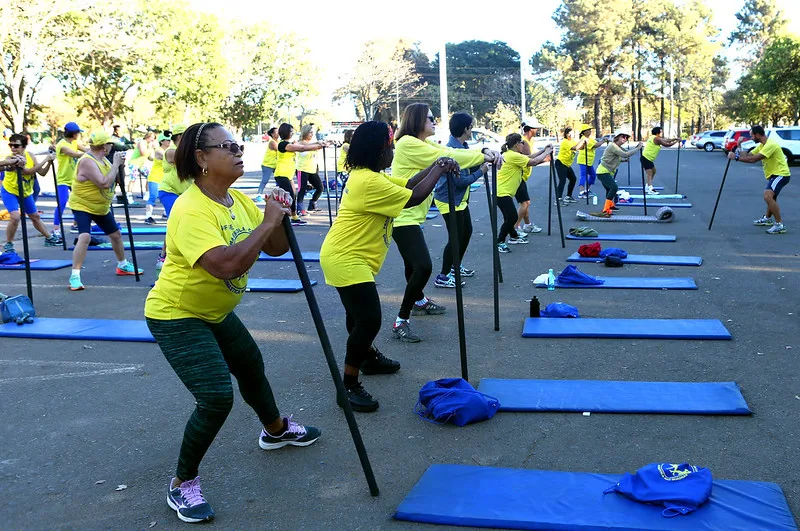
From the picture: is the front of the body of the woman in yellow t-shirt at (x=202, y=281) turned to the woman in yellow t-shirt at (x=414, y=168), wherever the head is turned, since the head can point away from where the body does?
no

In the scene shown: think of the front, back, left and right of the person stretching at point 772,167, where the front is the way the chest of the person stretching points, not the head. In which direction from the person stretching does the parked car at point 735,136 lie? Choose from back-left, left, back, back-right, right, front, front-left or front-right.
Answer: right

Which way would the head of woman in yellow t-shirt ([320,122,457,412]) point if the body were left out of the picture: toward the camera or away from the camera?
away from the camera

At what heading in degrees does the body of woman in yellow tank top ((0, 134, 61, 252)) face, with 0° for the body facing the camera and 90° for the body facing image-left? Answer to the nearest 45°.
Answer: approximately 315°

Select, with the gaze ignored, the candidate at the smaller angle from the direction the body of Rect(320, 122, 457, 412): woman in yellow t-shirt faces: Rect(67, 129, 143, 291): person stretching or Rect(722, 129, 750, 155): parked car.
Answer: the parked car

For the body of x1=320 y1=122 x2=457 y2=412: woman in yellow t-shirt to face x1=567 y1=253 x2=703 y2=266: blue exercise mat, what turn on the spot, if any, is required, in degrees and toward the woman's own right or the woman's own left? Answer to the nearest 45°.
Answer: approximately 45° to the woman's own left

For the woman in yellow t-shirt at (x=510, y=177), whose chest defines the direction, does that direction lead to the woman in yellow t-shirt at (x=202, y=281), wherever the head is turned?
no

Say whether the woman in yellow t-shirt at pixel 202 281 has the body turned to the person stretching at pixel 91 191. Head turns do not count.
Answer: no

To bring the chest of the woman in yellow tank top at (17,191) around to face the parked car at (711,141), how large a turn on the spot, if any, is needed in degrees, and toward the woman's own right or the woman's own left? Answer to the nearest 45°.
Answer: approximately 90° to the woman's own left

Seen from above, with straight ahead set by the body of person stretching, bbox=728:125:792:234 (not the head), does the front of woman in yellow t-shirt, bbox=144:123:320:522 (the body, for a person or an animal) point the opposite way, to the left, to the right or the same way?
the opposite way

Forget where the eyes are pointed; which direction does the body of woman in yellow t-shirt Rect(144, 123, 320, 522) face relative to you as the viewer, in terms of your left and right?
facing the viewer and to the right of the viewer

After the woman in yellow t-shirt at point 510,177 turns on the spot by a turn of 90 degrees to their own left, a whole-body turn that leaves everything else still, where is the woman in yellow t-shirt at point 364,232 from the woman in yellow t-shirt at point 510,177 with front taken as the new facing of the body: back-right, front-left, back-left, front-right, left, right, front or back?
back

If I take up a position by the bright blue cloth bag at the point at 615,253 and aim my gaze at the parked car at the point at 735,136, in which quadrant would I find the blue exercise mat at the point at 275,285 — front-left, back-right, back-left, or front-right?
back-left

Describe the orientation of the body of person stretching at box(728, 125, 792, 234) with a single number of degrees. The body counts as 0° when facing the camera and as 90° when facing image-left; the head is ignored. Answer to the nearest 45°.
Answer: approximately 90°

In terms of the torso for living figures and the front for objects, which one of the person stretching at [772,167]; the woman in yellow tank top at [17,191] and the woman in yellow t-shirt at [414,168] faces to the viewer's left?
the person stretching
